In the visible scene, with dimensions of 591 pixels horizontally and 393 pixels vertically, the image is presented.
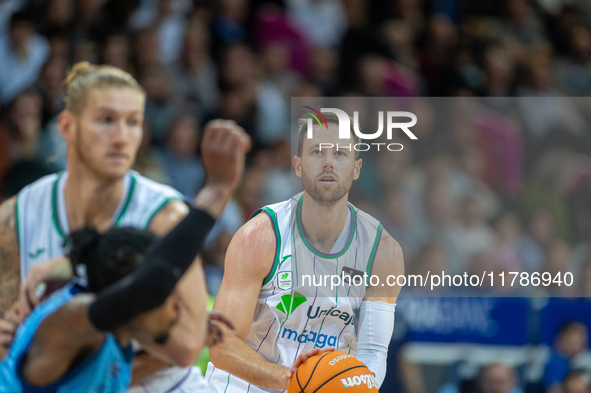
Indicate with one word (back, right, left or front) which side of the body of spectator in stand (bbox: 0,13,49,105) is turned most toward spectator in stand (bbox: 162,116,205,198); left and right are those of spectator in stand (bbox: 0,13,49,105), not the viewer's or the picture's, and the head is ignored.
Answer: left

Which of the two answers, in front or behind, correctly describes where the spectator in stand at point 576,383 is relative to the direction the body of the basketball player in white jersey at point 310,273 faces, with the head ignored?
behind

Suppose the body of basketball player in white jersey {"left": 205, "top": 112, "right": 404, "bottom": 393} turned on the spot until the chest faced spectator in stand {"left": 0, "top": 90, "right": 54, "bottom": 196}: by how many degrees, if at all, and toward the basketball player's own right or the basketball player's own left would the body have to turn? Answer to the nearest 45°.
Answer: approximately 135° to the basketball player's own right

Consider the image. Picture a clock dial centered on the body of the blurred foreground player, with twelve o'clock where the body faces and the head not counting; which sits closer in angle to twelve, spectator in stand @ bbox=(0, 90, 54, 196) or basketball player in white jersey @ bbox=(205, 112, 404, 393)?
the basketball player in white jersey

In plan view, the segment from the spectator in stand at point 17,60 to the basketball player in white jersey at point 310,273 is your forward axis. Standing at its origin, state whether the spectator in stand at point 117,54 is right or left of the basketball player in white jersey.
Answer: left

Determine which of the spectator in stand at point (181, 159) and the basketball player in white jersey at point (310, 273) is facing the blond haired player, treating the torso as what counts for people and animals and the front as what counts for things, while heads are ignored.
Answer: the spectator in stand

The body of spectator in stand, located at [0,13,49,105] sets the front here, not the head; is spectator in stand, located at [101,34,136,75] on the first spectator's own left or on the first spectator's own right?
on the first spectator's own left

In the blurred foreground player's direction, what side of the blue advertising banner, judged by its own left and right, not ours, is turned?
front
